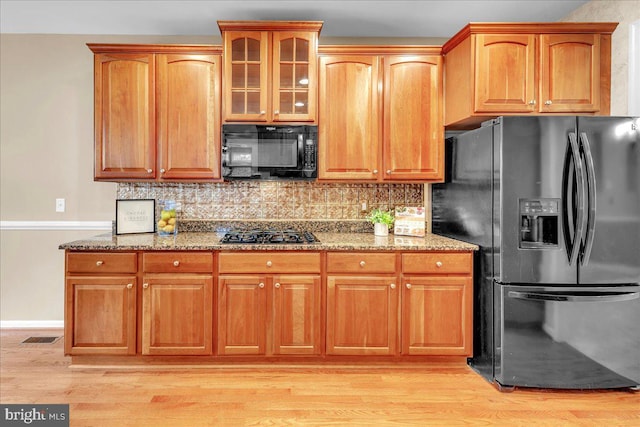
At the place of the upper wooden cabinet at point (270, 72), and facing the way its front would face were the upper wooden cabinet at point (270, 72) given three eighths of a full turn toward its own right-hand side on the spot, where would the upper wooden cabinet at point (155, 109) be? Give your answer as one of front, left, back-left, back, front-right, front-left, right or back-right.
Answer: front-left

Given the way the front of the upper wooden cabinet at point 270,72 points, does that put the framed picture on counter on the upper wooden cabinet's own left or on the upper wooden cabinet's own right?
on the upper wooden cabinet's own right

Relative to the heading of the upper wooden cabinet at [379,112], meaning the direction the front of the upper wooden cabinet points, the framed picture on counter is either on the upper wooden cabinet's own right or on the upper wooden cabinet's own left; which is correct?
on the upper wooden cabinet's own right

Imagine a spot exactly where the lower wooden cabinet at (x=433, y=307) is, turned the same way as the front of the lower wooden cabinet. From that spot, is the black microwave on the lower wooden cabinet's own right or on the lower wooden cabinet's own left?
on the lower wooden cabinet's own right

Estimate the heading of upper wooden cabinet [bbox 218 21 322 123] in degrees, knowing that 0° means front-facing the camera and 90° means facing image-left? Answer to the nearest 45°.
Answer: approximately 0°

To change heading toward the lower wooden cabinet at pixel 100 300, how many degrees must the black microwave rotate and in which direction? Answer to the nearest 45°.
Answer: approximately 90° to its right

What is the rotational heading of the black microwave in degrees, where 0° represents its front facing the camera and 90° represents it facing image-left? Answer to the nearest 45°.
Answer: approximately 0°
